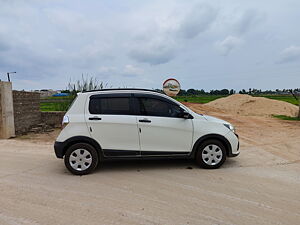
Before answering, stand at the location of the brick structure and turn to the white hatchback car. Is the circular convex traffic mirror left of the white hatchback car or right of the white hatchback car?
left

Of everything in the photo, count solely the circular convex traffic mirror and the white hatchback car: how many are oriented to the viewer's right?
1

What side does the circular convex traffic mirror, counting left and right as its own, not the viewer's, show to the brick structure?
right

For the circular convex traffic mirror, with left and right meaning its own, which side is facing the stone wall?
right

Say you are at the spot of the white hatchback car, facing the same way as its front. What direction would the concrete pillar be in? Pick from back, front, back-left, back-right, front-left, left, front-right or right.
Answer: back-left

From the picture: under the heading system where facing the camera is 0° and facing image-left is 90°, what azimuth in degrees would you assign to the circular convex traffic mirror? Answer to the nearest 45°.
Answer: approximately 0°

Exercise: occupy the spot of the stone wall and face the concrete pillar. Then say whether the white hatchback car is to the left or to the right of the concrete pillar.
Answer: left

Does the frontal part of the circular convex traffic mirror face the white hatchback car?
yes

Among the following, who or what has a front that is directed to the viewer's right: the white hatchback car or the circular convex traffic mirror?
the white hatchback car

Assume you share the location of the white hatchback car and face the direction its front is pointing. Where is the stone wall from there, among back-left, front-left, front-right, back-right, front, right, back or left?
back-left

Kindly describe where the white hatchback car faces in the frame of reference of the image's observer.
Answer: facing to the right of the viewer

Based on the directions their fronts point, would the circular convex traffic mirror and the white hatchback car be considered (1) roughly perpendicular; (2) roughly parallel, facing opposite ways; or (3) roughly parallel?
roughly perpendicular
